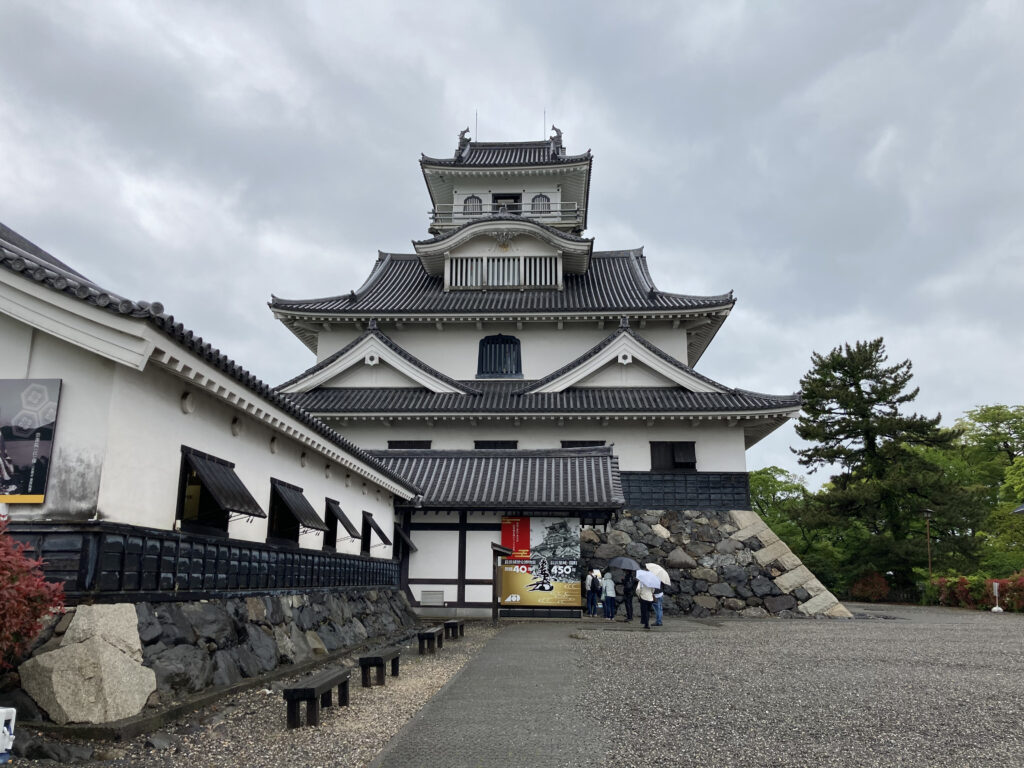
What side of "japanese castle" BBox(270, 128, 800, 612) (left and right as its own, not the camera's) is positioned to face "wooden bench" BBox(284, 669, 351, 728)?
front

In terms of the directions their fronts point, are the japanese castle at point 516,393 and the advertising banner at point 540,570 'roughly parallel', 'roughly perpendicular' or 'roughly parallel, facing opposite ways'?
roughly parallel

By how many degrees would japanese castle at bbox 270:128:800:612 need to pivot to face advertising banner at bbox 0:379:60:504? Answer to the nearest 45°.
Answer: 0° — it already faces it

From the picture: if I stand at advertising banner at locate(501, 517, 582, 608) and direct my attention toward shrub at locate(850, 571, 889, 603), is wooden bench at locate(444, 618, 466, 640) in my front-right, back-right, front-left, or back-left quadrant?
back-right

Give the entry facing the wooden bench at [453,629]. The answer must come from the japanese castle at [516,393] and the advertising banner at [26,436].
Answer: the japanese castle

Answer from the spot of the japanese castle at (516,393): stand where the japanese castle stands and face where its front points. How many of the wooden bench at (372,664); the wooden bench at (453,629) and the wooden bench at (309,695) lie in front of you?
3

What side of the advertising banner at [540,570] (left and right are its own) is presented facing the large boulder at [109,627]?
front

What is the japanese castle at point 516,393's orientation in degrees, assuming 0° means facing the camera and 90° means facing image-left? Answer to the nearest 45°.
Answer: approximately 0°

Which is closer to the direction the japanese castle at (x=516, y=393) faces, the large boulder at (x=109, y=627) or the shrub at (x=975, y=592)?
the large boulder

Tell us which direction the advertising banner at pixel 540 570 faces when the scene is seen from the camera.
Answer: facing the viewer

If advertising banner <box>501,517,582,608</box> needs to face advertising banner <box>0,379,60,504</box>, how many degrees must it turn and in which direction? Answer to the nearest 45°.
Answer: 0° — it already faces it

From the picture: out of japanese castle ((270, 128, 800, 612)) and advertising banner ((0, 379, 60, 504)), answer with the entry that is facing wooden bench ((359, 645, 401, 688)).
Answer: the japanese castle
